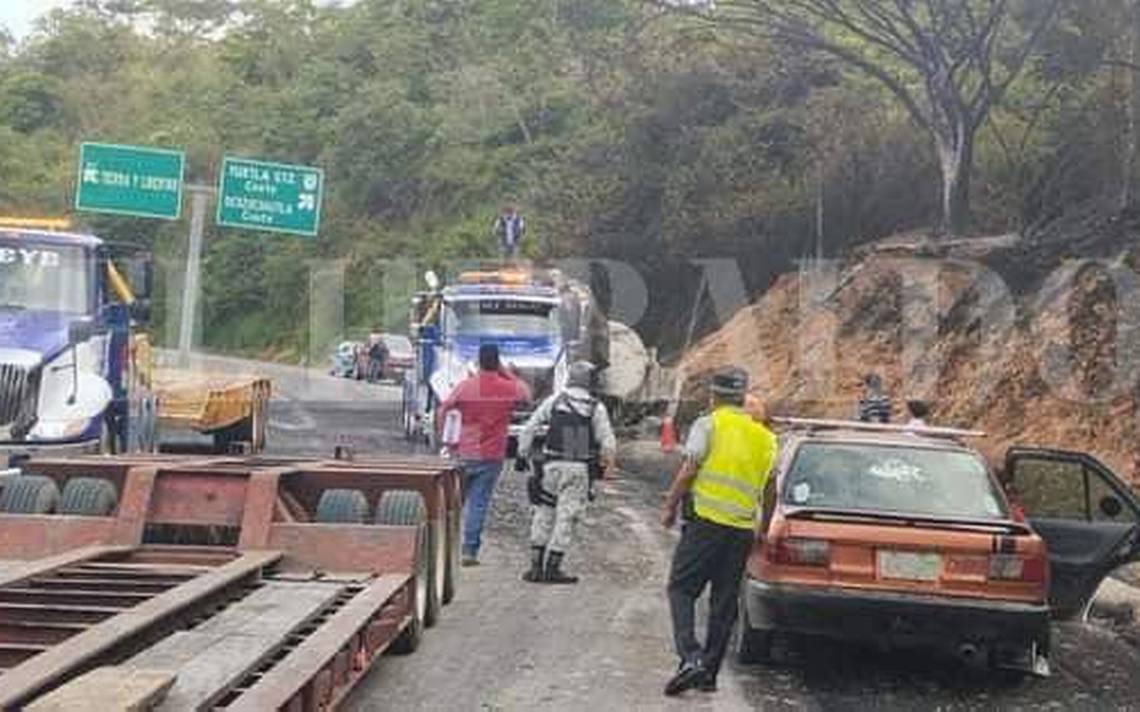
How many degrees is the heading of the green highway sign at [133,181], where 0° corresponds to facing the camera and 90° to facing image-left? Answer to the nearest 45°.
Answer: approximately 0°

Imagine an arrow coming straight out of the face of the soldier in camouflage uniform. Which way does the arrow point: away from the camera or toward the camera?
away from the camera

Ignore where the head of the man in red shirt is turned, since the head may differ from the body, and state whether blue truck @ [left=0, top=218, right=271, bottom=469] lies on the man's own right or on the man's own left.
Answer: on the man's own left

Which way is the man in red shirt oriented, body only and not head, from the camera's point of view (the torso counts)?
away from the camera

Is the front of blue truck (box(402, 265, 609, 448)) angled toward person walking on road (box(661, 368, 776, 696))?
yes

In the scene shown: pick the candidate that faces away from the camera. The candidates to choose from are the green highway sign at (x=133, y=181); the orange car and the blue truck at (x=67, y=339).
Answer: the orange car

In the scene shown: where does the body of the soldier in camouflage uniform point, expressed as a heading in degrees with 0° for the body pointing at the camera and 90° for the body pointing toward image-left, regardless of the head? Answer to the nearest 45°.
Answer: approximately 180°

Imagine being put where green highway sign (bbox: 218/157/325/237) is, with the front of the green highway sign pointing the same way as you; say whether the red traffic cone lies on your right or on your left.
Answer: on your left

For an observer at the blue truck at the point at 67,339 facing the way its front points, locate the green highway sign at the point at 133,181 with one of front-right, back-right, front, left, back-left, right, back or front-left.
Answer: back-right

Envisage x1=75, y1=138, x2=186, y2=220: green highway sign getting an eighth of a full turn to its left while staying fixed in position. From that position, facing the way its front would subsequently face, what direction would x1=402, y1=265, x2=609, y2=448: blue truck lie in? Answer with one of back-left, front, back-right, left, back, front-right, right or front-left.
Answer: front

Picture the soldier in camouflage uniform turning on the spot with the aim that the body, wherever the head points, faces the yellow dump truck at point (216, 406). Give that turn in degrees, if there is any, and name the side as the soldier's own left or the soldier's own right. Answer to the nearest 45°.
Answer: approximately 45° to the soldier's own left

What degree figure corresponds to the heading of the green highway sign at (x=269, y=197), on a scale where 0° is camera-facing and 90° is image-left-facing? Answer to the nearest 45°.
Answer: approximately 0°

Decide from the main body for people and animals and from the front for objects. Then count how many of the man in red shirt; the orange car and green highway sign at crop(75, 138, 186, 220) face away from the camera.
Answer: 2

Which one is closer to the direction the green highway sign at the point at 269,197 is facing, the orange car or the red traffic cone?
the orange car

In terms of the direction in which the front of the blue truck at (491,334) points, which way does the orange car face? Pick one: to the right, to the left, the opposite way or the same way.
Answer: the opposite way
